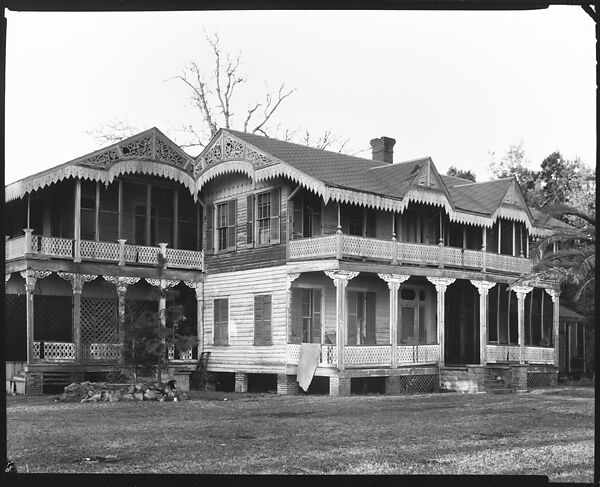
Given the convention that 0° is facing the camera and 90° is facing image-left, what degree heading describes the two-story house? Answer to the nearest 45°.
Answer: approximately 315°
